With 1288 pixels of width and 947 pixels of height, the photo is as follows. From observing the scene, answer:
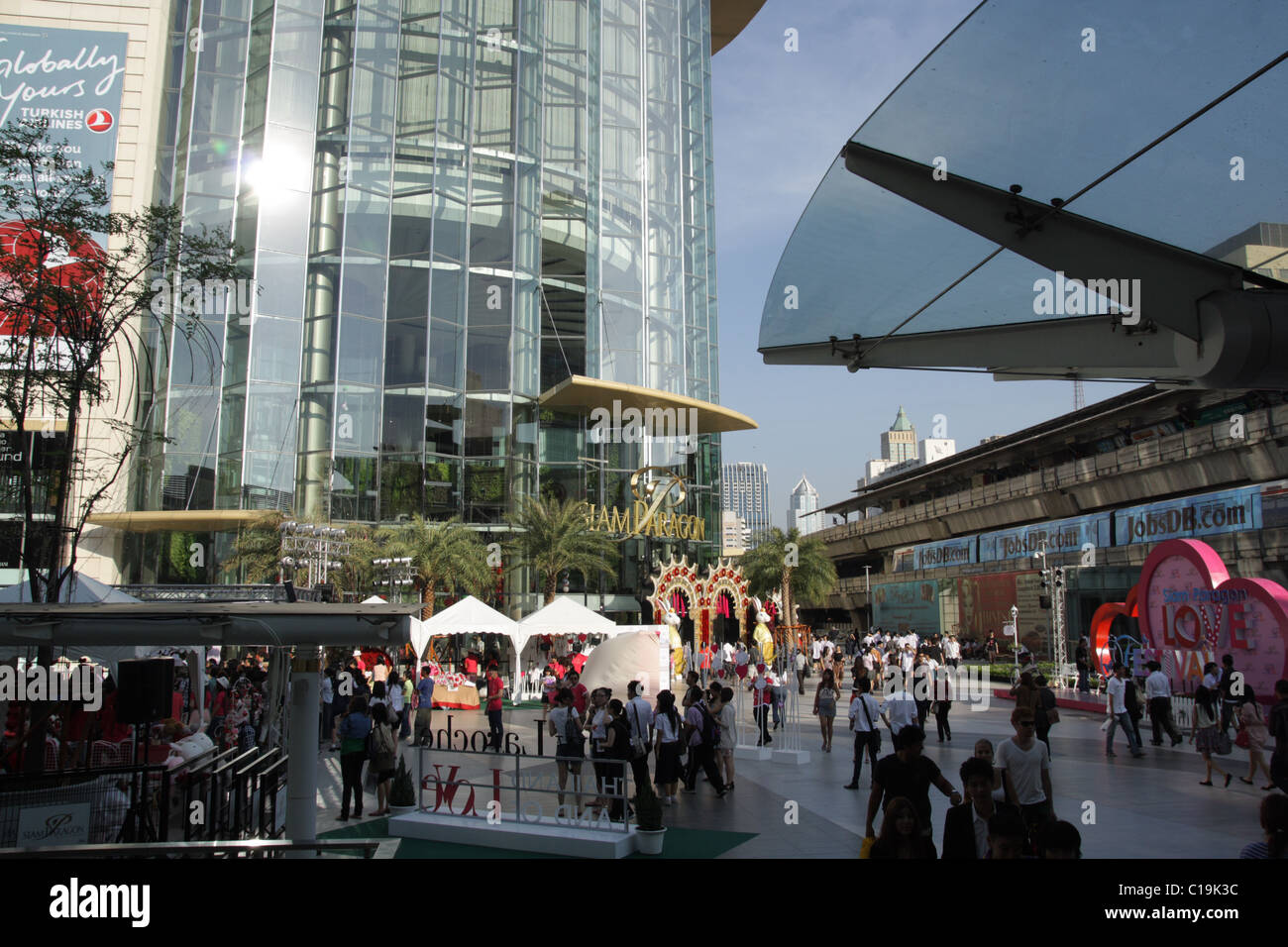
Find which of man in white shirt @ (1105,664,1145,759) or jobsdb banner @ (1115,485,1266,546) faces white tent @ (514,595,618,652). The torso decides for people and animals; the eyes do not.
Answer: the jobsdb banner

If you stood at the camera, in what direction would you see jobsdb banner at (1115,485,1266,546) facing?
facing the viewer and to the left of the viewer

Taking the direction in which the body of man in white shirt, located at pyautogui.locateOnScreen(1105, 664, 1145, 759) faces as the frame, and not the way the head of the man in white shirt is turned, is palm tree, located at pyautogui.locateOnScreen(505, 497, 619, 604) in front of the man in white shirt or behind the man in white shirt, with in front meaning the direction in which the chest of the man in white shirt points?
behind

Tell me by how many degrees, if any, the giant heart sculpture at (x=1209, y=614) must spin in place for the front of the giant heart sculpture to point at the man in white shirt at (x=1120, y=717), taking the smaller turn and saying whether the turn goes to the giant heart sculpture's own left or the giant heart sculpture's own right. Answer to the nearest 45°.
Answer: approximately 45° to the giant heart sculpture's own left

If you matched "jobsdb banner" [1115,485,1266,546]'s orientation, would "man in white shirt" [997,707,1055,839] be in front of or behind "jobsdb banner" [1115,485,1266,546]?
in front

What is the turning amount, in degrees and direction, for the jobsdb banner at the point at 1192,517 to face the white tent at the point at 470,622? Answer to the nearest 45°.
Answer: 0° — it already faces it

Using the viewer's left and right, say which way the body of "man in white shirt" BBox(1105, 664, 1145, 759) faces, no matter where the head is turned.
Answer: facing the viewer and to the right of the viewer

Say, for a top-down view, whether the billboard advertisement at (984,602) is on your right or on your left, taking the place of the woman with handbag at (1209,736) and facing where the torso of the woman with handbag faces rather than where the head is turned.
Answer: on your right

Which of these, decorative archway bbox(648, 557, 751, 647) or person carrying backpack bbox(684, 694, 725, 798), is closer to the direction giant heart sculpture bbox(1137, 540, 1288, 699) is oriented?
the person carrying backpack

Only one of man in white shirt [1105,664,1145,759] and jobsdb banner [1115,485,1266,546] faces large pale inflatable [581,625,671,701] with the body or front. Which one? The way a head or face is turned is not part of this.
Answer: the jobsdb banner

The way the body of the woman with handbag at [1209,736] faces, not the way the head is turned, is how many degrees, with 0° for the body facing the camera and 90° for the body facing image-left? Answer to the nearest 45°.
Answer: approximately 90°

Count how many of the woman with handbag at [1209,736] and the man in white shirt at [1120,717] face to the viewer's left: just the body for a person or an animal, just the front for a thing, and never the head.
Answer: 1

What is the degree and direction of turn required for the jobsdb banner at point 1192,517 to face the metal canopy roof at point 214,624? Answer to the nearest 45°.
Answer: approximately 45° to its left

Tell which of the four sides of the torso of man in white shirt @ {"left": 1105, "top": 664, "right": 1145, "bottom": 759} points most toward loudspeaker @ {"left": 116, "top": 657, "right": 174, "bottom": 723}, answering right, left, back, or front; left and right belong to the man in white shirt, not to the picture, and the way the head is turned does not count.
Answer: right

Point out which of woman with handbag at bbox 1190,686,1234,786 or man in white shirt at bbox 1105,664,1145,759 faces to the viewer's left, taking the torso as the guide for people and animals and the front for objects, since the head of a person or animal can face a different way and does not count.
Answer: the woman with handbag
